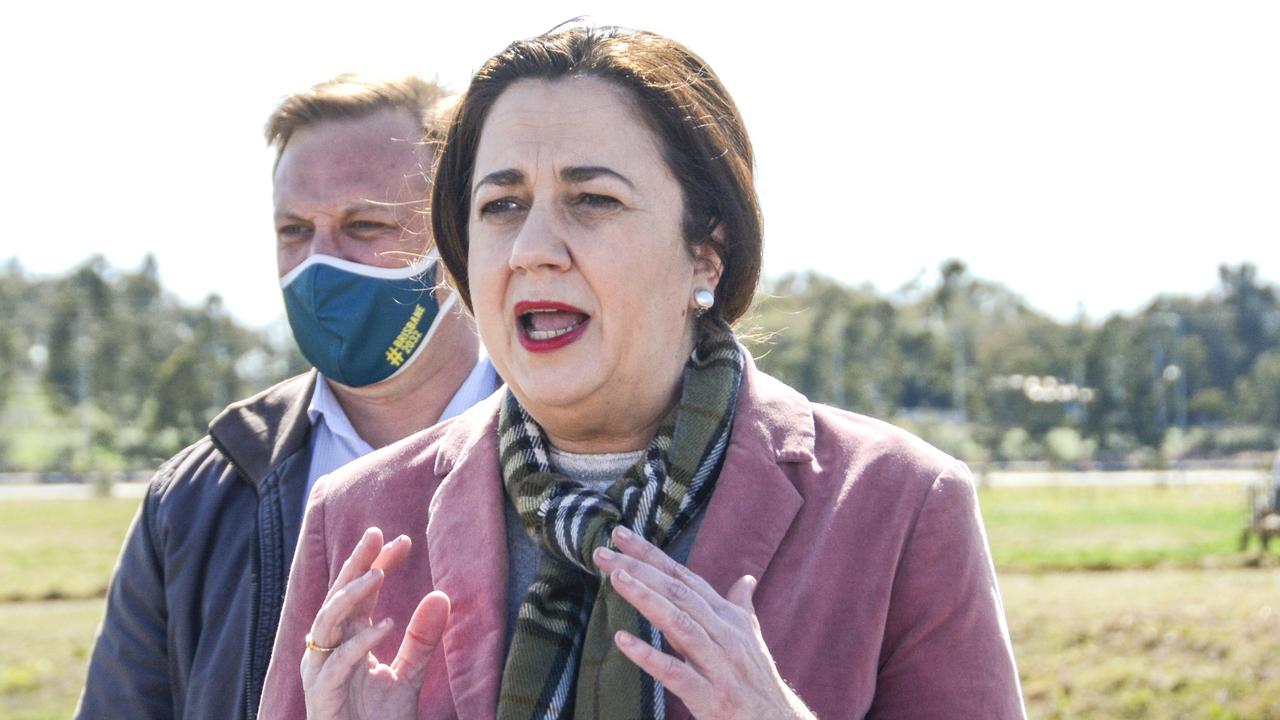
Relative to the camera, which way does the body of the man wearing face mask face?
toward the camera

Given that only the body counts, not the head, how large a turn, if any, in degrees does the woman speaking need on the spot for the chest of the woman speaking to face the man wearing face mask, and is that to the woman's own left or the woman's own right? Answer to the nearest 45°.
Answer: approximately 90° to the woman's own right

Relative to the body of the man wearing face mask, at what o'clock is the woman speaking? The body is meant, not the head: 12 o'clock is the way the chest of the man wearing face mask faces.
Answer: The woman speaking is roughly at 11 o'clock from the man wearing face mask.

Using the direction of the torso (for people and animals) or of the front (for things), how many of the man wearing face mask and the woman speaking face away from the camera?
0

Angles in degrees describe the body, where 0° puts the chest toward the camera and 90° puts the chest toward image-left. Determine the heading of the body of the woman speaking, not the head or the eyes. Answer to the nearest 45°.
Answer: approximately 45°
